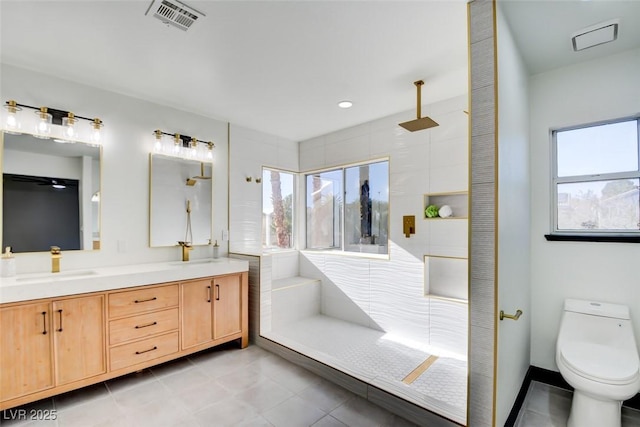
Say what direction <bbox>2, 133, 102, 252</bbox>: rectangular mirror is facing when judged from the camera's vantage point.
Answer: facing the viewer and to the right of the viewer

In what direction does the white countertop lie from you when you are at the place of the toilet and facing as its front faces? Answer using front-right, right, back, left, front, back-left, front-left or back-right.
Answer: front-right

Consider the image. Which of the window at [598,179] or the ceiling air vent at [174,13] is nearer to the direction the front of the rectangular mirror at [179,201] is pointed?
the window

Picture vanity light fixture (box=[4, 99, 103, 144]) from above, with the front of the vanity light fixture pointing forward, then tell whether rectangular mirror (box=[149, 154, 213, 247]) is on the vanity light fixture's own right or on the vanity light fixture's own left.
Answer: on the vanity light fixture's own left

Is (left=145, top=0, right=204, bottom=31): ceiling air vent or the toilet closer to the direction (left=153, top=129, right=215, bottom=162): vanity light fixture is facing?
the toilet

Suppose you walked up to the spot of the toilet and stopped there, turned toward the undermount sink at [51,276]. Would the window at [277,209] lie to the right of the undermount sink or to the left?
right
